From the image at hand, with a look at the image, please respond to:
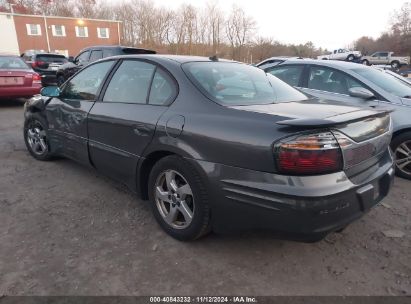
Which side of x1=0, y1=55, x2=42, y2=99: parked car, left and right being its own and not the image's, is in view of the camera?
back

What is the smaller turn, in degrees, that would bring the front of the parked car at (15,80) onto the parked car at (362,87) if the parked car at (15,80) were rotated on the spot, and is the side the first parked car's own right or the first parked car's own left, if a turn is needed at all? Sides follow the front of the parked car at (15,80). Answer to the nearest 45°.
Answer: approximately 135° to the first parked car's own right

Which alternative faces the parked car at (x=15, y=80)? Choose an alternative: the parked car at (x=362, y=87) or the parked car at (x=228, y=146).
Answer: the parked car at (x=228, y=146)

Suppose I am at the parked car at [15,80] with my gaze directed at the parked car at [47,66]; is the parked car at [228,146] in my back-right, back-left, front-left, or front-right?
back-right

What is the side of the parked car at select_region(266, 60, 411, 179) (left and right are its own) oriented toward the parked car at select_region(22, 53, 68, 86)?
back

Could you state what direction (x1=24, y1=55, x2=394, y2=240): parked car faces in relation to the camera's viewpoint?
facing away from the viewer and to the left of the viewer

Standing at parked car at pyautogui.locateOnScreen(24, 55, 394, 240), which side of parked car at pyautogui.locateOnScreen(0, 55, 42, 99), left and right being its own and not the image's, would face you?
back

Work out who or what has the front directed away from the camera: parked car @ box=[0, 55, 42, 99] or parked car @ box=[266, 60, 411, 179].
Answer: parked car @ box=[0, 55, 42, 99]

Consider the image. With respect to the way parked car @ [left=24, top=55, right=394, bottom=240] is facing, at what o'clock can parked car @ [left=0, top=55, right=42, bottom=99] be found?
parked car @ [left=0, top=55, right=42, bottom=99] is roughly at 12 o'clock from parked car @ [left=24, top=55, right=394, bottom=240].

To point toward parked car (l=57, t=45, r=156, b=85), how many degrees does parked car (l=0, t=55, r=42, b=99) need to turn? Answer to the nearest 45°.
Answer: approximately 45° to its right

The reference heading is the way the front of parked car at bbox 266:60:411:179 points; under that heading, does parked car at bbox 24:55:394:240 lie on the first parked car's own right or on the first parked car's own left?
on the first parked car's own right

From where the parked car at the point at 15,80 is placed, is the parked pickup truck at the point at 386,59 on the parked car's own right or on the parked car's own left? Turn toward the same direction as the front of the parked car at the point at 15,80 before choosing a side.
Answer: on the parked car's own right

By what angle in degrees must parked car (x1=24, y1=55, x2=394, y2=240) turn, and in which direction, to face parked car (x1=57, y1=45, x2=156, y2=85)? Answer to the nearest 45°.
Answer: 0° — it already faces it
